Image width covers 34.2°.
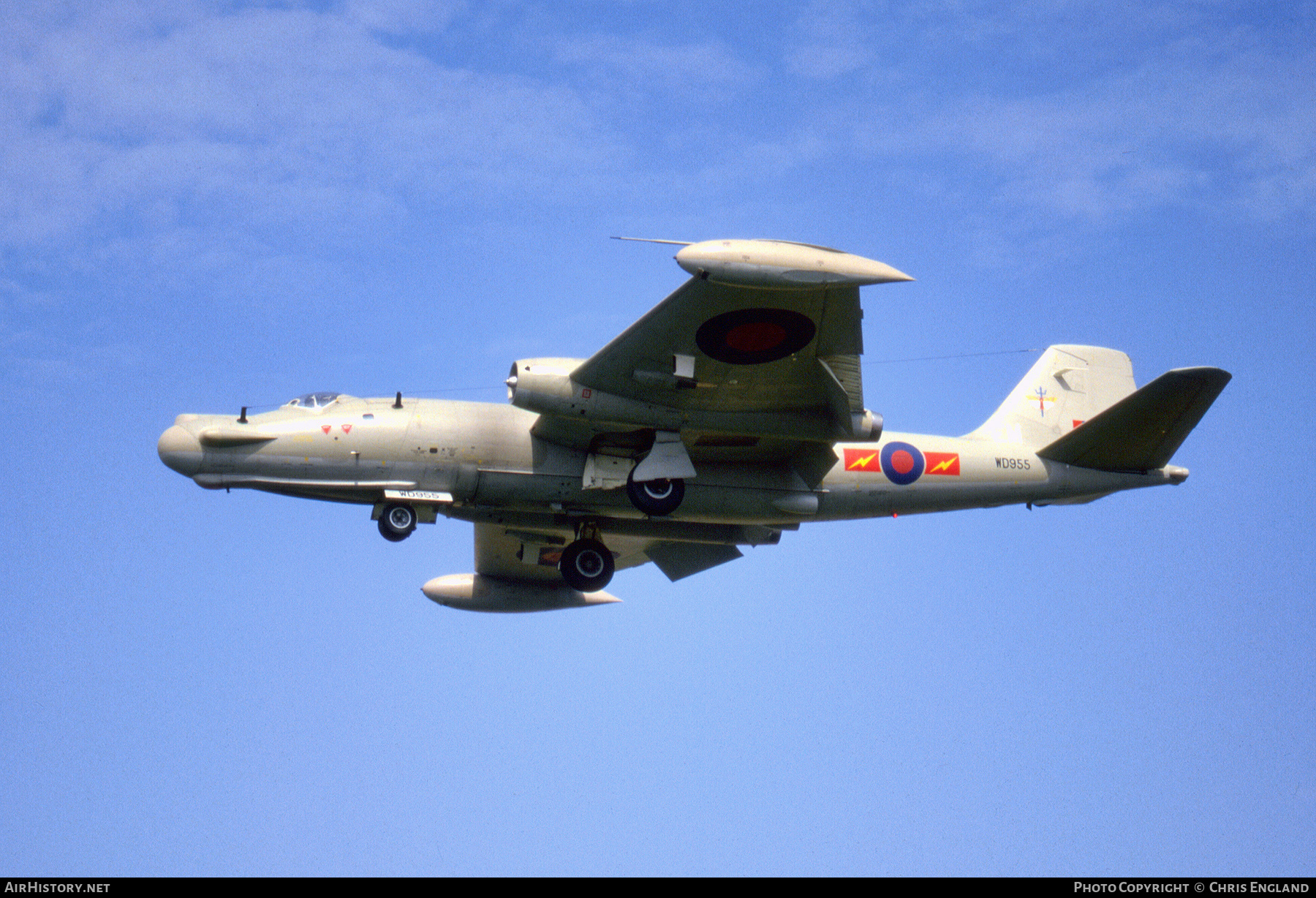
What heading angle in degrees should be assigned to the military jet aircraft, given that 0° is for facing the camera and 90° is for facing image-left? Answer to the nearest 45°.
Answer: approximately 90°
